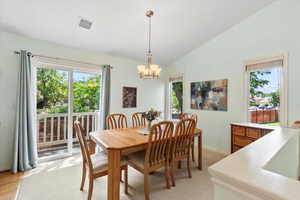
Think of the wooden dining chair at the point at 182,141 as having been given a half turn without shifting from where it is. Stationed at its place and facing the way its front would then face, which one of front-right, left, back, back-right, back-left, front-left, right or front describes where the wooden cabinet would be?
left

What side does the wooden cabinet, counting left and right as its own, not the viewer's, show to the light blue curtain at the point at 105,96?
front

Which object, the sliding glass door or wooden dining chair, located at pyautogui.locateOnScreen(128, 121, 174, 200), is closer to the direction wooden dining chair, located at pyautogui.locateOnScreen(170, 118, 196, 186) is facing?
the sliding glass door

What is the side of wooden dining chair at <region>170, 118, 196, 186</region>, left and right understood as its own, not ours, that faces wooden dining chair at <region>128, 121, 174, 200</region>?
left

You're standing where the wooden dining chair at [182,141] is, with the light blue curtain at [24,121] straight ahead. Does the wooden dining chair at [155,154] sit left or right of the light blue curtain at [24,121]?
left

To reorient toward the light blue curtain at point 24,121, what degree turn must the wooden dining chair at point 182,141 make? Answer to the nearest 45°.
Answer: approximately 45° to its left

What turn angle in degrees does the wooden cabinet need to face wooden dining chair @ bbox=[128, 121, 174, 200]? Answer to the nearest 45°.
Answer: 0° — it already faces it

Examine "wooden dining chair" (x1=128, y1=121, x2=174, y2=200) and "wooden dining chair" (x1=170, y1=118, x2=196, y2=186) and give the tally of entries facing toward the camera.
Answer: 0

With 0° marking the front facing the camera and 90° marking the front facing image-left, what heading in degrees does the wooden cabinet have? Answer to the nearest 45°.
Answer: approximately 45°

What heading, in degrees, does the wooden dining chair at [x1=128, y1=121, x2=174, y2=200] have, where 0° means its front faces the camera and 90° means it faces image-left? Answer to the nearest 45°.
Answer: approximately 135°

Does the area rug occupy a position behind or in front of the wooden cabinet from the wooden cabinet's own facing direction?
in front

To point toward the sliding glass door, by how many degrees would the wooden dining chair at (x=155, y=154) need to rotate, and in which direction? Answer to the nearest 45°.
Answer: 0° — it already faces it

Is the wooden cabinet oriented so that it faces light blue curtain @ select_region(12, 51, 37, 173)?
yes

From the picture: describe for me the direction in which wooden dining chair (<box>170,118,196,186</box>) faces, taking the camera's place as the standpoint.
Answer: facing away from the viewer and to the left of the viewer

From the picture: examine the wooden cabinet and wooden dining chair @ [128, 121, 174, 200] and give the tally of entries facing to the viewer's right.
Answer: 0
